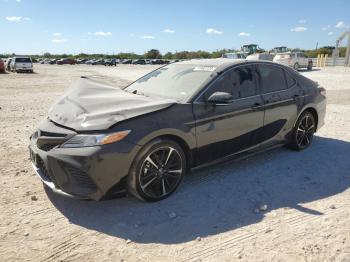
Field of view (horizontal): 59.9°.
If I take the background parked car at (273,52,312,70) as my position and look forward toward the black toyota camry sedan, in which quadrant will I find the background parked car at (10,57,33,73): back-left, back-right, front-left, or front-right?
front-right

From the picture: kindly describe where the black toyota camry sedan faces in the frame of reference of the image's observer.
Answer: facing the viewer and to the left of the viewer

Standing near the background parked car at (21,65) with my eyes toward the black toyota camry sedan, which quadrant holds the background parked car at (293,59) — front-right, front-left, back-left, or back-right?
front-left

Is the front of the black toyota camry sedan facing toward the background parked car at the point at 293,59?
no

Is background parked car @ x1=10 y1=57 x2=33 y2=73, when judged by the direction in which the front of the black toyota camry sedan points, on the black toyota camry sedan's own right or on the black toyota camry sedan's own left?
on the black toyota camry sedan's own right
